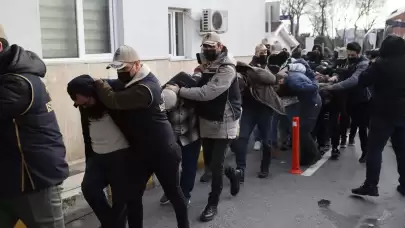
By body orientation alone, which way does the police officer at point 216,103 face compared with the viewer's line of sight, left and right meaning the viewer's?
facing the viewer and to the left of the viewer

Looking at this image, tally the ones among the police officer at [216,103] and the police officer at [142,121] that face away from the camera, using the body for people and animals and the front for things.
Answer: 0

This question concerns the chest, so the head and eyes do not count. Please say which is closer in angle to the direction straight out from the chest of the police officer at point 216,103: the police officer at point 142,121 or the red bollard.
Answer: the police officer

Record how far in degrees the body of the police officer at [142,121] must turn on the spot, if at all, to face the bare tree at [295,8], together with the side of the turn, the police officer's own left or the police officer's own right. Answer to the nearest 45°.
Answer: approximately 90° to the police officer's own right

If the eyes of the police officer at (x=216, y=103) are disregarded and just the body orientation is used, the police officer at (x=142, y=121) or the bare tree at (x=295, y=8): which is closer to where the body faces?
the police officer

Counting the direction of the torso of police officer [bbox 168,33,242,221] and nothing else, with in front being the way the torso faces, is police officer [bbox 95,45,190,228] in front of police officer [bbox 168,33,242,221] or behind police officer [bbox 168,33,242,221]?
in front

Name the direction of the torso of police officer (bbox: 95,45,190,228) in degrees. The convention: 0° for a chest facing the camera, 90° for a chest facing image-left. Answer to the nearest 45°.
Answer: approximately 90°
